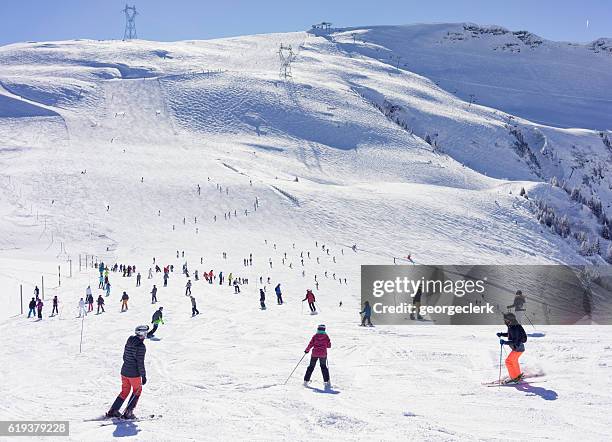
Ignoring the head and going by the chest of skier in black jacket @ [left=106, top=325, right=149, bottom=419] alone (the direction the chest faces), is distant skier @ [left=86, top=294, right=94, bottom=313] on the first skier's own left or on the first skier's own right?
on the first skier's own left

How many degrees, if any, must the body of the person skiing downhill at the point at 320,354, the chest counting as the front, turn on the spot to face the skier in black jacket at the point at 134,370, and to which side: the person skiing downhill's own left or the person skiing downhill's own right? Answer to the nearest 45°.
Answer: approximately 135° to the person skiing downhill's own left

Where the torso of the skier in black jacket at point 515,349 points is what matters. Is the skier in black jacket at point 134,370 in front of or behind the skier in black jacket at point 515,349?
in front

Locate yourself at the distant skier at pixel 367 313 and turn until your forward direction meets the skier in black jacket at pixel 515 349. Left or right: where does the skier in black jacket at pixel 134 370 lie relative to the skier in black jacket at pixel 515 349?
right

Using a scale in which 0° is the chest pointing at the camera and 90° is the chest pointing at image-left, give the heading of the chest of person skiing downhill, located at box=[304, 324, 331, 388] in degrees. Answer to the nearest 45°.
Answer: approximately 180°

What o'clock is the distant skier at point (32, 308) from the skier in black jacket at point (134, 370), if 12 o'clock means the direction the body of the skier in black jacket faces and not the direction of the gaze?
The distant skier is roughly at 10 o'clock from the skier in black jacket.

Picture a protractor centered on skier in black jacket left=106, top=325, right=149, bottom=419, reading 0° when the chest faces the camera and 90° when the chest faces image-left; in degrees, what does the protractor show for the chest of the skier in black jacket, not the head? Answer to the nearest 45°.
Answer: approximately 225°

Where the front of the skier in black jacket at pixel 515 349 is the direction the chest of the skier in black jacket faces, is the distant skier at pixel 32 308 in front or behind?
in front

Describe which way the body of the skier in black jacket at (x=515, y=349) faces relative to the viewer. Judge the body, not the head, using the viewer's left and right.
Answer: facing to the left of the viewer

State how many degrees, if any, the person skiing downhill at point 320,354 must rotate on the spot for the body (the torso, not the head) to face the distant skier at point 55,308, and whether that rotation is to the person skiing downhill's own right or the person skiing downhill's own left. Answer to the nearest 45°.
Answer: approximately 45° to the person skiing downhill's own left

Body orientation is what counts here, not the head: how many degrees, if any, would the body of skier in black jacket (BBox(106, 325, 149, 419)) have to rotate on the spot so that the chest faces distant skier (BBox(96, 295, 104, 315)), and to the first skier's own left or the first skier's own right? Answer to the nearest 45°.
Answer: approximately 45° to the first skier's own left

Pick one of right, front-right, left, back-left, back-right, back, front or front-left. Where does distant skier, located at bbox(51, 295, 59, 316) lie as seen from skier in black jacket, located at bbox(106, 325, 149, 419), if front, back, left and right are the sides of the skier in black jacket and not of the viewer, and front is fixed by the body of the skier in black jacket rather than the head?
front-left
